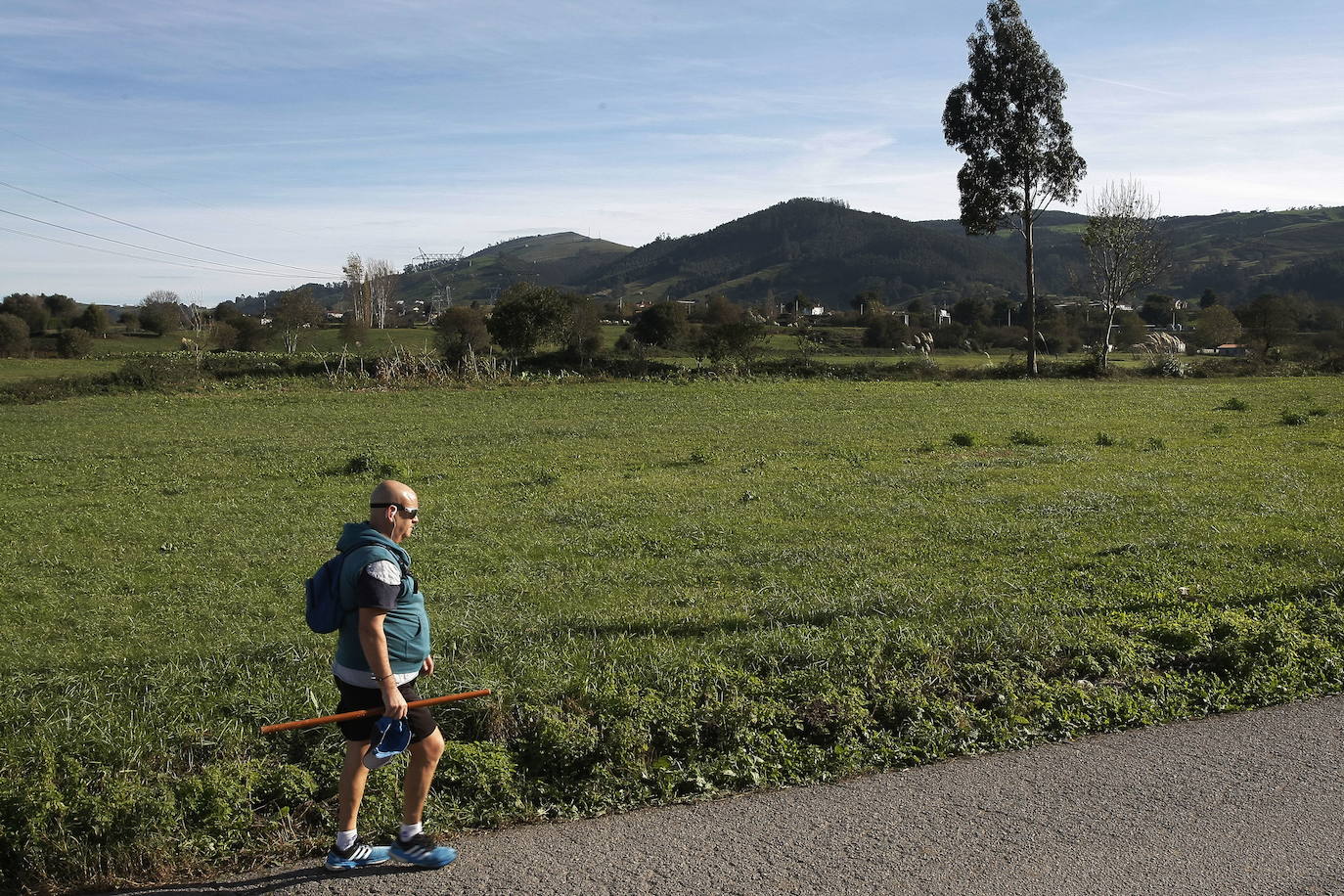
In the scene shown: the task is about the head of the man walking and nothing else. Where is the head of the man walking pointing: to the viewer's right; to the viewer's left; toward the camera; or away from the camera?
to the viewer's right

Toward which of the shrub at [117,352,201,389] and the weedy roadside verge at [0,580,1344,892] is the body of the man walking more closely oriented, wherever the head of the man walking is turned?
the weedy roadside verge

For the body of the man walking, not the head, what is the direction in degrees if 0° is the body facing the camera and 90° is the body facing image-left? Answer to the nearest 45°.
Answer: approximately 270°

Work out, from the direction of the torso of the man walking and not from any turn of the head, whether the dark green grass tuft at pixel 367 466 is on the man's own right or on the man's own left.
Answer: on the man's own left

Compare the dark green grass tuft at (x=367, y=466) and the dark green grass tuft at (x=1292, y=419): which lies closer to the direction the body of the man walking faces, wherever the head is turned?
the dark green grass tuft at (x=1292, y=419)

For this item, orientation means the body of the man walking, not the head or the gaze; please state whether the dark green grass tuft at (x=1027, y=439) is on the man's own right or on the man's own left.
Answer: on the man's own left

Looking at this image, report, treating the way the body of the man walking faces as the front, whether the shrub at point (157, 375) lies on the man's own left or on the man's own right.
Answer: on the man's own left
